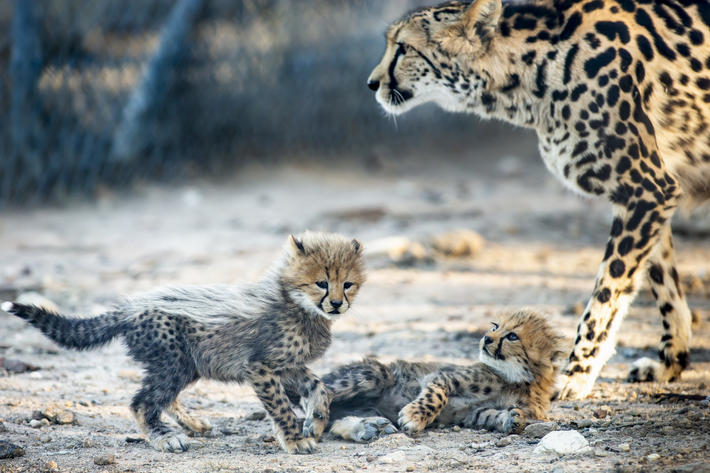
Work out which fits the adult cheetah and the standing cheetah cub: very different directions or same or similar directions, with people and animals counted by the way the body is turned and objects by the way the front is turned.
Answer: very different directions

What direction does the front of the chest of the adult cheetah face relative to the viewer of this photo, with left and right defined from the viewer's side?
facing to the left of the viewer

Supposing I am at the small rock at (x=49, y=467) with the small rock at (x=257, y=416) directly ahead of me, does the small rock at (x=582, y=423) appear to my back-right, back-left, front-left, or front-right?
front-right

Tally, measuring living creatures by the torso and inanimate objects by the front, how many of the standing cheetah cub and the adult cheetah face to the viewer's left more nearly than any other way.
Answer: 1

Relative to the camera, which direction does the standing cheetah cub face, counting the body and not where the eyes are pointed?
to the viewer's right

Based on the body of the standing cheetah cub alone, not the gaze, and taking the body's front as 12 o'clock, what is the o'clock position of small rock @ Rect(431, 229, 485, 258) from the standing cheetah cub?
The small rock is roughly at 10 o'clock from the standing cheetah cub.

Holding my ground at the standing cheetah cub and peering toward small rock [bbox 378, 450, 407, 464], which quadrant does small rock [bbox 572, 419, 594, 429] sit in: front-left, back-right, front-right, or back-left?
front-left

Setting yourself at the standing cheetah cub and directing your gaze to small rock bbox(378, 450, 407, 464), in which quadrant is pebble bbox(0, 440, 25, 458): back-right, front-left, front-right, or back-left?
back-right

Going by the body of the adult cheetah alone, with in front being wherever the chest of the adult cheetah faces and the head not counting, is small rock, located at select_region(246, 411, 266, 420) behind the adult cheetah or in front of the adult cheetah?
in front

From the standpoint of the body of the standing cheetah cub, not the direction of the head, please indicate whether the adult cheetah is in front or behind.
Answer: in front

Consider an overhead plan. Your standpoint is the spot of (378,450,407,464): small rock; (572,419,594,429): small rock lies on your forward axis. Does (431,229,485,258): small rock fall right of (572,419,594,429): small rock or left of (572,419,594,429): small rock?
left
